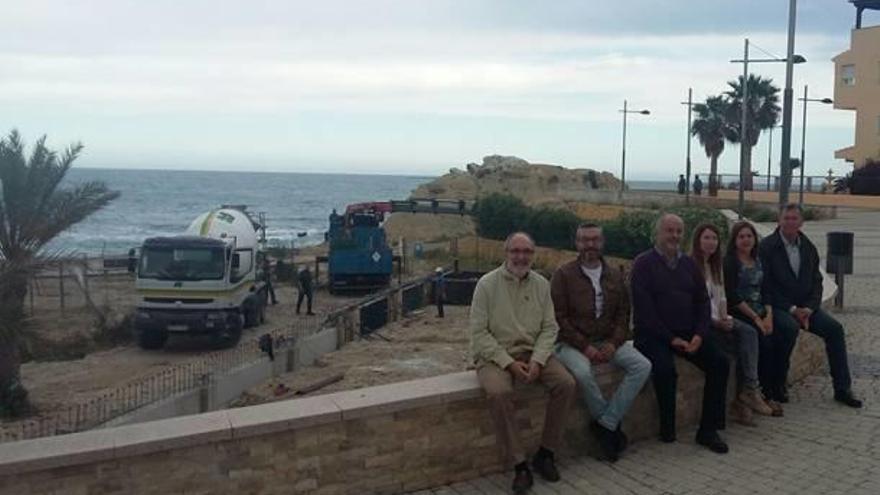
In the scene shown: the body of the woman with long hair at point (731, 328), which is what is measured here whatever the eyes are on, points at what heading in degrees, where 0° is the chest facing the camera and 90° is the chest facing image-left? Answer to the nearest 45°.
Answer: approximately 315°

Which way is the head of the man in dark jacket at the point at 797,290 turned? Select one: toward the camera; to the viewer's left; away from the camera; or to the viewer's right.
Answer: toward the camera

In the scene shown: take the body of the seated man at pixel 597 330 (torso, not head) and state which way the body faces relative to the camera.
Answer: toward the camera

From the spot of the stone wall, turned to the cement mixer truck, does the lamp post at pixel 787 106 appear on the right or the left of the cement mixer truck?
right

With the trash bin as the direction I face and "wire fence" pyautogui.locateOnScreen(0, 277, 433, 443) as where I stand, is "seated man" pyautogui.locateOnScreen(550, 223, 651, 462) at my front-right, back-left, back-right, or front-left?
front-right

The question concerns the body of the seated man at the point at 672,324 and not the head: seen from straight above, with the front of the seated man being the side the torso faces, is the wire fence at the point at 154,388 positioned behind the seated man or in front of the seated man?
behind

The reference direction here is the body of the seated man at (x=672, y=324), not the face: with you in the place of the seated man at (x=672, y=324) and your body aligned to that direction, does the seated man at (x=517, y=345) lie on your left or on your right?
on your right

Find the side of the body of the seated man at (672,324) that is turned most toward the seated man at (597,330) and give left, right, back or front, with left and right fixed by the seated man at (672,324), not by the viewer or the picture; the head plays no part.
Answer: right

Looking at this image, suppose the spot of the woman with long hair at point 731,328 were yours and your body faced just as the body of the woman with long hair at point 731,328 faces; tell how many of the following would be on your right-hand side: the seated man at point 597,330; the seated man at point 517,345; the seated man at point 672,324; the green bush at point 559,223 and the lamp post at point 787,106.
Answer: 3

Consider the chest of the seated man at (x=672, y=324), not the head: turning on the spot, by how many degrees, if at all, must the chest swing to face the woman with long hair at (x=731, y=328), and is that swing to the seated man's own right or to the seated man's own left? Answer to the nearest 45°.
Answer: approximately 90° to the seated man's own left

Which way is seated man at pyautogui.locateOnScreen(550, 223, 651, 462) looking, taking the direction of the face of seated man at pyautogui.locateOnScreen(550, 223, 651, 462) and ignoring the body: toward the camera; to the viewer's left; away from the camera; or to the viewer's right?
toward the camera

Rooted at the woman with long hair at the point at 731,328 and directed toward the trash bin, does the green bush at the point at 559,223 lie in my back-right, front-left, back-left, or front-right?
front-left

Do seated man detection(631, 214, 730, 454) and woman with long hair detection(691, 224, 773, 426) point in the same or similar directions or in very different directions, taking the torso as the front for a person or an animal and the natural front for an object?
same or similar directions

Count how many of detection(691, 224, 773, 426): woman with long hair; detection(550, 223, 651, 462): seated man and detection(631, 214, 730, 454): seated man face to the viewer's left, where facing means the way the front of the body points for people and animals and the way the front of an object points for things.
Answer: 0

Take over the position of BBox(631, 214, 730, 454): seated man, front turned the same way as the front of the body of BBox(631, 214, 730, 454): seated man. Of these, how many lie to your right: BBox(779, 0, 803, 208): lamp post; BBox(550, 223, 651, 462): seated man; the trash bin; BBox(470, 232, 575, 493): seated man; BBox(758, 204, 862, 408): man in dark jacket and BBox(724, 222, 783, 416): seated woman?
2
